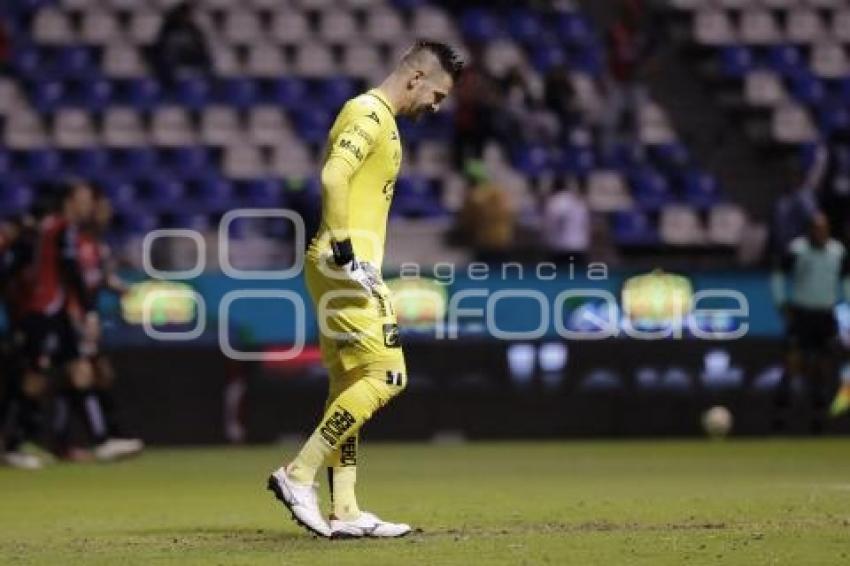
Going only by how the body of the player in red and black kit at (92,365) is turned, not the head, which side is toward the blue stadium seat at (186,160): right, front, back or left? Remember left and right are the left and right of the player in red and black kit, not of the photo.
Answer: left

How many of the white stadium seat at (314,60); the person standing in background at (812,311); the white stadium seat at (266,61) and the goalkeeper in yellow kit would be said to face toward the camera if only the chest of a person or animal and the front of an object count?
3

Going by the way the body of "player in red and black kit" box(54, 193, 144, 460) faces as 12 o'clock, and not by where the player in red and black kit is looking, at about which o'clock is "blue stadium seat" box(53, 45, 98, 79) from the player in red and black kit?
The blue stadium seat is roughly at 9 o'clock from the player in red and black kit.

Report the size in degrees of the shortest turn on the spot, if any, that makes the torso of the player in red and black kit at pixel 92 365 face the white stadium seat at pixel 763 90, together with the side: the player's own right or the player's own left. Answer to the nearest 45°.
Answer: approximately 45° to the player's own left

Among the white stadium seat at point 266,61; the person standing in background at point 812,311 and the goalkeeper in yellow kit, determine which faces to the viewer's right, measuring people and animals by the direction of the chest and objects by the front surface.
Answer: the goalkeeper in yellow kit

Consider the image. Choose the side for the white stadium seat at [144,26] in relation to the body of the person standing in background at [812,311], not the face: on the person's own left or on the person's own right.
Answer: on the person's own right

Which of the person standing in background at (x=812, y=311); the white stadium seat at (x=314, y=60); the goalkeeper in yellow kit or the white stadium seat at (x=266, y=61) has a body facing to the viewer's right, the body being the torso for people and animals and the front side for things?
the goalkeeper in yellow kit

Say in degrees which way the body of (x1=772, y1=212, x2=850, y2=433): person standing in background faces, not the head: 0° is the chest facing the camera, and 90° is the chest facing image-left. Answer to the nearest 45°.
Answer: approximately 0°

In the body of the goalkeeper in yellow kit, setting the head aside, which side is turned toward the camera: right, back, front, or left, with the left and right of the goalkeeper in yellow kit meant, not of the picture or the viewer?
right

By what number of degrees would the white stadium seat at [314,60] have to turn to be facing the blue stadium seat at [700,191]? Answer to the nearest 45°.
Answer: approximately 90° to its left

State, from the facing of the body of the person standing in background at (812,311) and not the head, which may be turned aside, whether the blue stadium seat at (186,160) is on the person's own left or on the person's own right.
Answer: on the person's own right
